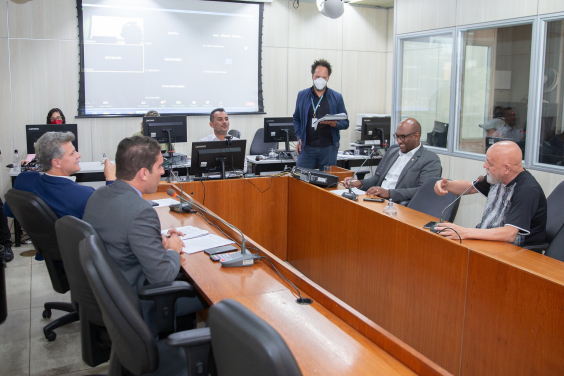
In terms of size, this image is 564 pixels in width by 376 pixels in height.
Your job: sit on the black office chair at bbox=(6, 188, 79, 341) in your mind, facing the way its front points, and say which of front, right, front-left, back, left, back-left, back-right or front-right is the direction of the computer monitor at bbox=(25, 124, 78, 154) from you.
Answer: front-left

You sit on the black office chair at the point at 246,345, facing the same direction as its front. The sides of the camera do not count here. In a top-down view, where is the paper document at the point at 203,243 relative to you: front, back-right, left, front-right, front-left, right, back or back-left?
front-left

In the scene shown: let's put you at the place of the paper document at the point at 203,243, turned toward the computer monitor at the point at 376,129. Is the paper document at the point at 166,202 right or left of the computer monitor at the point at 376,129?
left

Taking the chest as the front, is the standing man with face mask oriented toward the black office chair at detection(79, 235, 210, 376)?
yes

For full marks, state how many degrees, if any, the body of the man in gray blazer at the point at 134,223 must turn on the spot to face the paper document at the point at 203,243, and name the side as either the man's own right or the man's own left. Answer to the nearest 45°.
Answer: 0° — they already face it

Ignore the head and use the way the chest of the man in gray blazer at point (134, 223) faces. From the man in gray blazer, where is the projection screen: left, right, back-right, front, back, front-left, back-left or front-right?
front-left

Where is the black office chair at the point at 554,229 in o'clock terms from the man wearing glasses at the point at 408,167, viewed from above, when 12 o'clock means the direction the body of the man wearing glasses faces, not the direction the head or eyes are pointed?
The black office chair is roughly at 9 o'clock from the man wearing glasses.

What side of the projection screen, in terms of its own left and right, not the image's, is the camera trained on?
front

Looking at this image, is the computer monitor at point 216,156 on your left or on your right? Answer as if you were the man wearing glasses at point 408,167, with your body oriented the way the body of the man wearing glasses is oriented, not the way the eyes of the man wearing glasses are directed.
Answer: on your right

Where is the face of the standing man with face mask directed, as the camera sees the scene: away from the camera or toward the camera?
toward the camera

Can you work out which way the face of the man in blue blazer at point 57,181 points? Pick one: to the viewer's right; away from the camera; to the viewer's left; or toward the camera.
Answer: to the viewer's right
